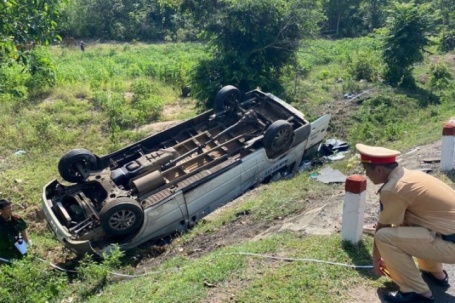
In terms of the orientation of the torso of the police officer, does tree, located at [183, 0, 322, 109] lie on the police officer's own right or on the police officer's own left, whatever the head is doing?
on the police officer's own right

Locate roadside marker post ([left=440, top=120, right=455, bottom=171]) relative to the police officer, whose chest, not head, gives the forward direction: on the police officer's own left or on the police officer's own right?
on the police officer's own right

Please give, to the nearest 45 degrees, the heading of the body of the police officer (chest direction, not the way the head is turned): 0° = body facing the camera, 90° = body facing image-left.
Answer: approximately 90°

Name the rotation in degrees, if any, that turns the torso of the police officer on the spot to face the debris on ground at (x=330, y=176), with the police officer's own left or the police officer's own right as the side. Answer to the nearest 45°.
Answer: approximately 90° to the police officer's own right

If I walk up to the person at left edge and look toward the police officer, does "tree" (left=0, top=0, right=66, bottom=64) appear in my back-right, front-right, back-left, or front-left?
back-left

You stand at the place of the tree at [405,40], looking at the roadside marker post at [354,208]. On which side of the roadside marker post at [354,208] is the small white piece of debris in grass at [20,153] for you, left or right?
right

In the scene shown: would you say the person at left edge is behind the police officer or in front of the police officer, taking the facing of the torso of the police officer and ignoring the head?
in front
